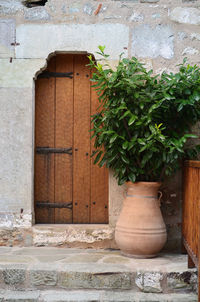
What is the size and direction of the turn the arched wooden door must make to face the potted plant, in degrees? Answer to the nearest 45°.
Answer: approximately 45° to its left

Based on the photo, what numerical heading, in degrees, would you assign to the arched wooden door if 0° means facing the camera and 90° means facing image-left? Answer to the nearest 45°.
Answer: approximately 0°

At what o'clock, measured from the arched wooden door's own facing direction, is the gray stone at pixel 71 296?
The gray stone is roughly at 12 o'clock from the arched wooden door.

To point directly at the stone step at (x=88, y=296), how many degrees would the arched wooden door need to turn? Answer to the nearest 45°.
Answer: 0° — it already faces it

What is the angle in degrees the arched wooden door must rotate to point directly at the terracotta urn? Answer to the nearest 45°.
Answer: approximately 45° to its left

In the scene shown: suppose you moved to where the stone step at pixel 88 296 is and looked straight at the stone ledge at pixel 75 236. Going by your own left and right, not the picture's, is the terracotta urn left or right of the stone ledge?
right
